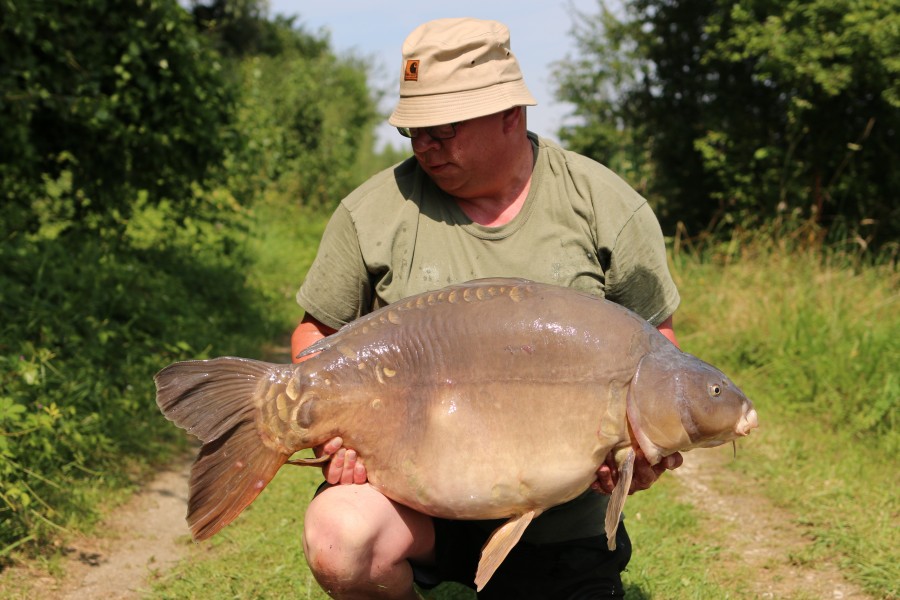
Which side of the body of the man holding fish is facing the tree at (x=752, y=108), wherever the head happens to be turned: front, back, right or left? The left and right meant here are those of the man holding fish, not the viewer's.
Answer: back

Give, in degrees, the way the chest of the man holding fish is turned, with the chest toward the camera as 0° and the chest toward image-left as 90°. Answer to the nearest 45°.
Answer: approximately 0°

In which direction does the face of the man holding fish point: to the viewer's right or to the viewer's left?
to the viewer's left
